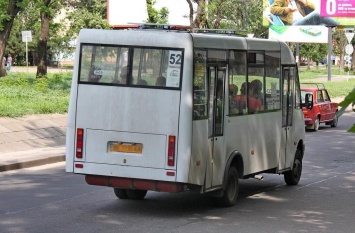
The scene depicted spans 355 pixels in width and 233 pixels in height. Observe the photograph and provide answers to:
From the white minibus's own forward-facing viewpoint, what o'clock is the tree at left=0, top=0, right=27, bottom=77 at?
The tree is roughly at 10 o'clock from the white minibus.

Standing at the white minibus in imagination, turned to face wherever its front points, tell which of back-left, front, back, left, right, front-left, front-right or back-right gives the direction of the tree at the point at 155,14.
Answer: front-left

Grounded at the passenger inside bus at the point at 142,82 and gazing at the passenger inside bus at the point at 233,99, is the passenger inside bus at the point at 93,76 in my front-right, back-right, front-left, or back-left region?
back-left

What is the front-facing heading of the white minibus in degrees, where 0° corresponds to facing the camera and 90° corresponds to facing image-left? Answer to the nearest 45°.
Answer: approximately 225°
